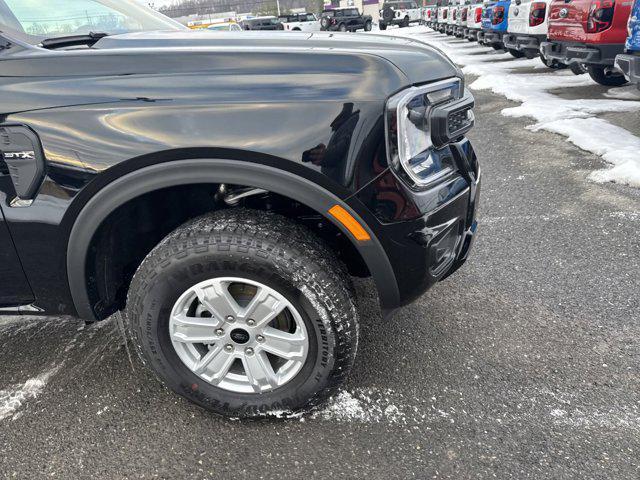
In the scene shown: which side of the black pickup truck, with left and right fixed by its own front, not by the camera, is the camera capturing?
right

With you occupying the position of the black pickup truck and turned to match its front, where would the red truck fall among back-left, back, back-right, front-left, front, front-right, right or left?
front-left

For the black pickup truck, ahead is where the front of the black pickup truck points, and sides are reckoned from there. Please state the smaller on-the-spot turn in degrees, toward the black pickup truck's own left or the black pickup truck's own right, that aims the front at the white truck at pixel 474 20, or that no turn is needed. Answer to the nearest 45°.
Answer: approximately 45° to the black pickup truck's own left

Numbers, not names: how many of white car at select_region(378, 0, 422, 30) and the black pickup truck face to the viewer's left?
0

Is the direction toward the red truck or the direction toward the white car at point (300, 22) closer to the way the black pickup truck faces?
the red truck
